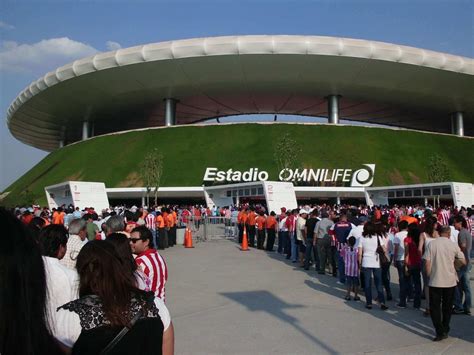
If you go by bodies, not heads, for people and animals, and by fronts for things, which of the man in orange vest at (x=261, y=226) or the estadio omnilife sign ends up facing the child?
the estadio omnilife sign

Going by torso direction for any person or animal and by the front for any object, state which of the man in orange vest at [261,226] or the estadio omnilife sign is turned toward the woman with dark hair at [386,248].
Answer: the estadio omnilife sign

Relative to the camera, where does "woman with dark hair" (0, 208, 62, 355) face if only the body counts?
away from the camera

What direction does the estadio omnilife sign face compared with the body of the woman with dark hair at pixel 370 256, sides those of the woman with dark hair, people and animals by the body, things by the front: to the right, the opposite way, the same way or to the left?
the opposite way

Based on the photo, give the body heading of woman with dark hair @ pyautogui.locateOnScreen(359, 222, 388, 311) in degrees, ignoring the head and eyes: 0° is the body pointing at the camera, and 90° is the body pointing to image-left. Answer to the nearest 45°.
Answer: approximately 180°

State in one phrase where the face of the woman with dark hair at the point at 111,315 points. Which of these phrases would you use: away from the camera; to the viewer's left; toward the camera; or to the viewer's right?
away from the camera

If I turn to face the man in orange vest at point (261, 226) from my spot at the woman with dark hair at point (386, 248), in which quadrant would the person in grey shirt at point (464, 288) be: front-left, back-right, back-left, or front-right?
back-right

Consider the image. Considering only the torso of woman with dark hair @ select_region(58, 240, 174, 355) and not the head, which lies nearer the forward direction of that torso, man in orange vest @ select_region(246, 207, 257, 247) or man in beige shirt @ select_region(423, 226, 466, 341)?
the man in orange vest

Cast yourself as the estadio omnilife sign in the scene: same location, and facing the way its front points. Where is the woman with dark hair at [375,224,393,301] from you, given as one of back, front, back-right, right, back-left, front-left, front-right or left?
front

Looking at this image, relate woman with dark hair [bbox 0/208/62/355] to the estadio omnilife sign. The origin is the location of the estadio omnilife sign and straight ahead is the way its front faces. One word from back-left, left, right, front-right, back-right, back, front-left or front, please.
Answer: front

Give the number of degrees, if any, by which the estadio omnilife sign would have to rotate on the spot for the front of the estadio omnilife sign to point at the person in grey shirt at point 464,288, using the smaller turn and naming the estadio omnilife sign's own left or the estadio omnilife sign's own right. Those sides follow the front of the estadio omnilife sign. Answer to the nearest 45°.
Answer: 0° — it already faces them

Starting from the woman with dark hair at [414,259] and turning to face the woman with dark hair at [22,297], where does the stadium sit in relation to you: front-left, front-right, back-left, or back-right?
back-right

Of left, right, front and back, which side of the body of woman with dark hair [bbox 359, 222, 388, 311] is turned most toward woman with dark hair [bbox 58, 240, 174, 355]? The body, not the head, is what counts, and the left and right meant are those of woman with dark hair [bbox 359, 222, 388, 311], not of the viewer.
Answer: back

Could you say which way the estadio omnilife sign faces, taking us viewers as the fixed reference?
facing the viewer
